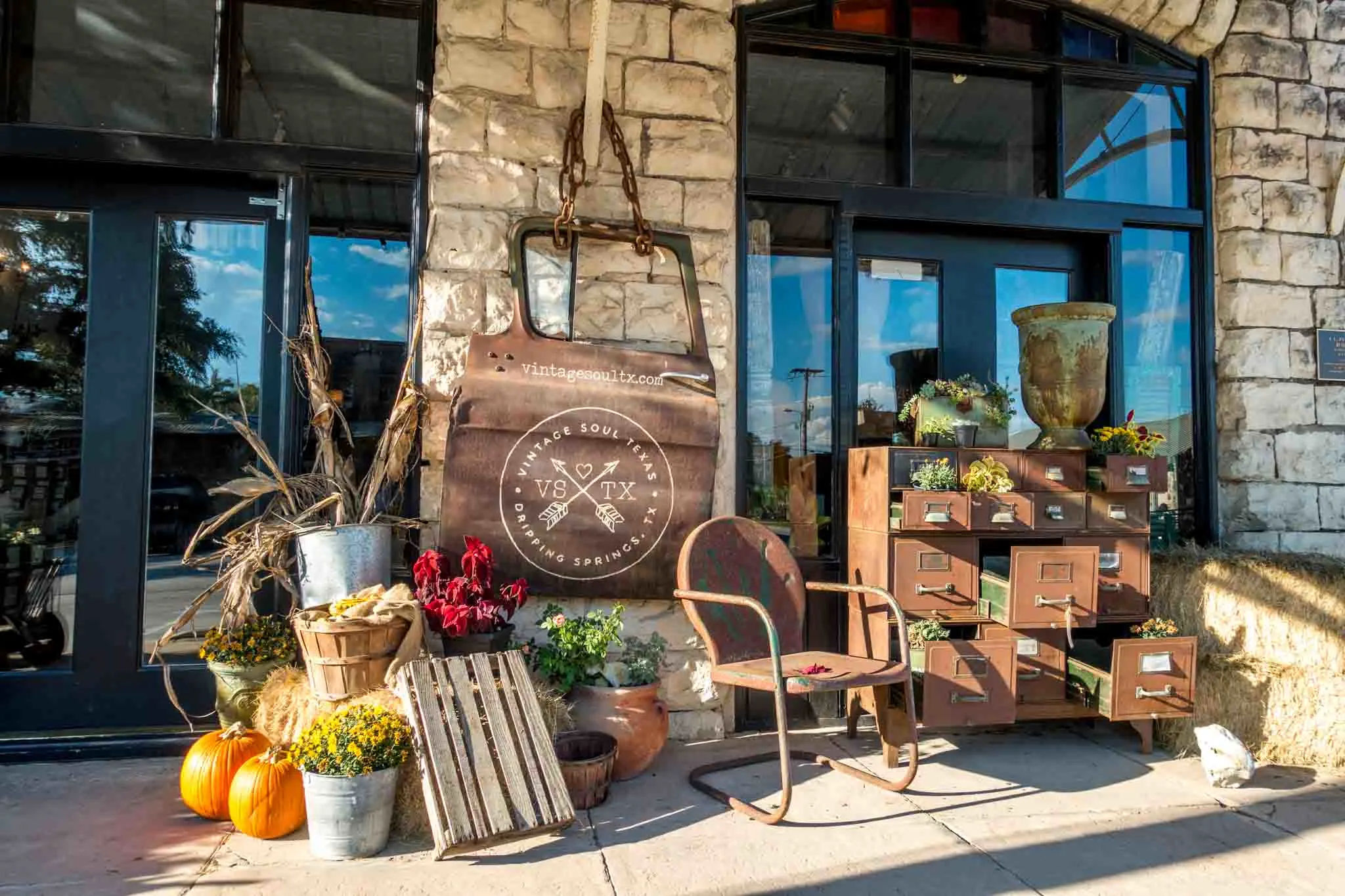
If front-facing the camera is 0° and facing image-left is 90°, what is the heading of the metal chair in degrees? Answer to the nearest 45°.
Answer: approximately 315°

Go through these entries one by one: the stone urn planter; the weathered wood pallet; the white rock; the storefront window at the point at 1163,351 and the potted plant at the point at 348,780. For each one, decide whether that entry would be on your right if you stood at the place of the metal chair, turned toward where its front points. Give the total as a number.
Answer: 2

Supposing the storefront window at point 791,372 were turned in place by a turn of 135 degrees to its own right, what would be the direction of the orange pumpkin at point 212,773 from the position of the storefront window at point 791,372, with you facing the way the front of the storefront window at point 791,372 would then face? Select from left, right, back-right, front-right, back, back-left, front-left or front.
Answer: left

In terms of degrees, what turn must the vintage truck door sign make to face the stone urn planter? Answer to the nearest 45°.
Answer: approximately 90° to its left

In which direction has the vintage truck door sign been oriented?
toward the camera

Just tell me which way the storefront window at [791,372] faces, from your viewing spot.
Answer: facing the viewer

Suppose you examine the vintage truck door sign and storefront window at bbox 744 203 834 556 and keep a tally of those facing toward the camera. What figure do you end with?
2

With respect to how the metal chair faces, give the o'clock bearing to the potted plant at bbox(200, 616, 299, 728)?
The potted plant is roughly at 4 o'clock from the metal chair.

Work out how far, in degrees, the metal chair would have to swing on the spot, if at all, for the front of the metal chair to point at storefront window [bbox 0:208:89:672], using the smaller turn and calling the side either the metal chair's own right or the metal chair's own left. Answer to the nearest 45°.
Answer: approximately 135° to the metal chair's own right

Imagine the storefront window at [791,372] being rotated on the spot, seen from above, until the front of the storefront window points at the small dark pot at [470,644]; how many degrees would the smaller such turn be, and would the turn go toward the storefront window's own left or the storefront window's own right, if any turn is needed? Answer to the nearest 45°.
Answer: approximately 45° to the storefront window's own right

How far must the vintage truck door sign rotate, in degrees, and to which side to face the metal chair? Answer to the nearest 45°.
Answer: approximately 90° to its left

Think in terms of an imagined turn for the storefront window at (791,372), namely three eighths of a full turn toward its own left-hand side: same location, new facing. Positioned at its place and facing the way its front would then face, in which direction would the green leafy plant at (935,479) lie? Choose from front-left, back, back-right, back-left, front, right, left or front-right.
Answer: right

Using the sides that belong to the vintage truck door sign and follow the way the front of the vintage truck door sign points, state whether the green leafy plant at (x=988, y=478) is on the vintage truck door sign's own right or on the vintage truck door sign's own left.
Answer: on the vintage truck door sign's own left

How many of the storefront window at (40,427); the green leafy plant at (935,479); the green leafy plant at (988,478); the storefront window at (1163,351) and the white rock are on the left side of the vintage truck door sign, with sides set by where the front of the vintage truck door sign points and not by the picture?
4

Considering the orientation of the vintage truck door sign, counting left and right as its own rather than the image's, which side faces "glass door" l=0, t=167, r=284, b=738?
right
